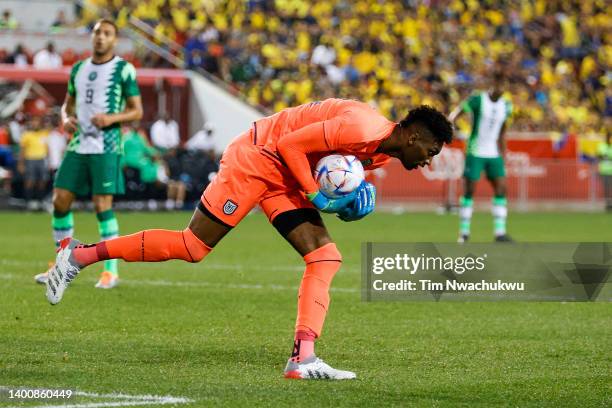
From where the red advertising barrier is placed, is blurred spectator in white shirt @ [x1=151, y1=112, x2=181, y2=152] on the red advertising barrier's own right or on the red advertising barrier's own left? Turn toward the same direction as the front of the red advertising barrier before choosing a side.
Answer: on the red advertising barrier's own right

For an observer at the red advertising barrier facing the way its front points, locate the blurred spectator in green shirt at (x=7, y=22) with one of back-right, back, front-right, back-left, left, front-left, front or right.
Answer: right

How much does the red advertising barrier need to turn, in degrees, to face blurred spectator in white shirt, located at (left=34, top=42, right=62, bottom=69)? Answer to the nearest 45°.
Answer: approximately 90° to its right

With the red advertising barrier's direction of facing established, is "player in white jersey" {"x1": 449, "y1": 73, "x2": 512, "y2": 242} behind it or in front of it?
in front

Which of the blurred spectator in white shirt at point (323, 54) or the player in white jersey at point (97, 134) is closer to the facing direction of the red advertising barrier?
the player in white jersey

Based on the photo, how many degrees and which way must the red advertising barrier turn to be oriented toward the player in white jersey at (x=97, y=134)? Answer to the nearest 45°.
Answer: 0° — it already faces them

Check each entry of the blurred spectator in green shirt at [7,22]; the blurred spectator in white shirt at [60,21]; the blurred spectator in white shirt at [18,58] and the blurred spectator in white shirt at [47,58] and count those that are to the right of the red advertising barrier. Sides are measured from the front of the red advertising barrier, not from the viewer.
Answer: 4

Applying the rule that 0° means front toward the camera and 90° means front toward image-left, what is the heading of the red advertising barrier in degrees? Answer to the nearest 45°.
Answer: approximately 0°

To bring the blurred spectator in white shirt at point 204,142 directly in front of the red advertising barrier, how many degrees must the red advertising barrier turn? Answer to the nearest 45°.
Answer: approximately 90° to its right

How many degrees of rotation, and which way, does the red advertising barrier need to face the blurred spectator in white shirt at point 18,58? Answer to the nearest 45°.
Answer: approximately 90° to its right
